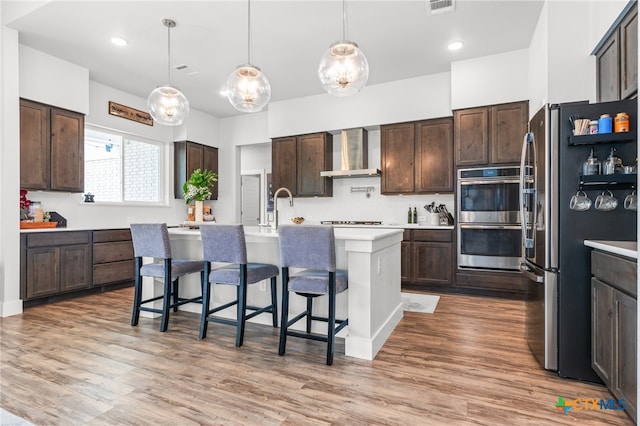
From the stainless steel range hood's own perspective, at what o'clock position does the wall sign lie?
The wall sign is roughly at 3 o'clock from the stainless steel range hood.

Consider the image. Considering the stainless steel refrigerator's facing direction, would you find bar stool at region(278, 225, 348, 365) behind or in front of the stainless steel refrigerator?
in front

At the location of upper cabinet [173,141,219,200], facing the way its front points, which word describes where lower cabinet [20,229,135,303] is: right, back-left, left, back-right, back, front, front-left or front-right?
right

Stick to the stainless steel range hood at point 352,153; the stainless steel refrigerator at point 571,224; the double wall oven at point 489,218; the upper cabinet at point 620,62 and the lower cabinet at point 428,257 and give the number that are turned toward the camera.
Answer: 3

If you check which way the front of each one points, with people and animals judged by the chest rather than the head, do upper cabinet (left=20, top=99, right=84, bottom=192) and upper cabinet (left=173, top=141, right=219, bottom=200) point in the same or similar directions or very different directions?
same or similar directions

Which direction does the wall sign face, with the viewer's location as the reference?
facing the viewer and to the right of the viewer

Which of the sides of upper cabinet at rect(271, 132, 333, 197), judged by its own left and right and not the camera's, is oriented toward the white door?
right

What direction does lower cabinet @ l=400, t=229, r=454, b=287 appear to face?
toward the camera

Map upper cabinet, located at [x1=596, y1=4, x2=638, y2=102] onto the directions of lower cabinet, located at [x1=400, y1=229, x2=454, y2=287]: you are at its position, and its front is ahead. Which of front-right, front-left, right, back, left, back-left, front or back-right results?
front-left

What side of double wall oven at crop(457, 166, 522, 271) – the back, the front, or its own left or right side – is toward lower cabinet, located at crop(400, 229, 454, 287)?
right

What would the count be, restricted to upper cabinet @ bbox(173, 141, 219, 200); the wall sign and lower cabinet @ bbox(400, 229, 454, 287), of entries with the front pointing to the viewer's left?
0

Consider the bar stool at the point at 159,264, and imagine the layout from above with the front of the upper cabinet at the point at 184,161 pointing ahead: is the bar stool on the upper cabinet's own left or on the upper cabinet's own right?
on the upper cabinet's own right

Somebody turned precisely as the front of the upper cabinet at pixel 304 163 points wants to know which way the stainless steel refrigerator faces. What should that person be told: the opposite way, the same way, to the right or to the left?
to the right

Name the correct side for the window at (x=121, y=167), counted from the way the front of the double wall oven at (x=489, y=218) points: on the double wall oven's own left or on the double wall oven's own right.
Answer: on the double wall oven's own right

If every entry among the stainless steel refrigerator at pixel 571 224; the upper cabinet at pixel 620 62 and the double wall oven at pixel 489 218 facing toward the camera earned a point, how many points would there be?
1

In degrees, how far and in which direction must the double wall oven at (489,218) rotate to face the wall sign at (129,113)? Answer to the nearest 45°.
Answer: approximately 90° to its right

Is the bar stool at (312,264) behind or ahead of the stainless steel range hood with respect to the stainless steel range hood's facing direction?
ahead

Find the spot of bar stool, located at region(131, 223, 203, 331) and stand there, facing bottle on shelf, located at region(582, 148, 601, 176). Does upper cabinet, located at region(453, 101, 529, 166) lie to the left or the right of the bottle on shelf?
left
